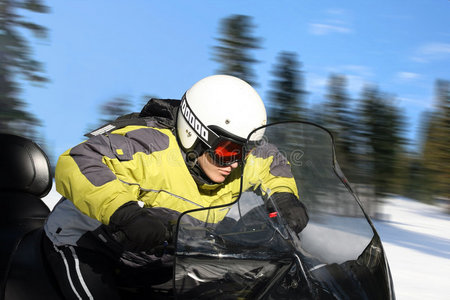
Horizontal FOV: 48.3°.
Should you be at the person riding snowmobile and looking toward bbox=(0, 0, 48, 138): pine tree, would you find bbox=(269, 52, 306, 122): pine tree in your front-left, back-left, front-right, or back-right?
front-right

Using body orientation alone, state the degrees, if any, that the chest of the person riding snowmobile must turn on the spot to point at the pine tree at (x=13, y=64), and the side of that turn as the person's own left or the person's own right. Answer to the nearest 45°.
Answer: approximately 180°

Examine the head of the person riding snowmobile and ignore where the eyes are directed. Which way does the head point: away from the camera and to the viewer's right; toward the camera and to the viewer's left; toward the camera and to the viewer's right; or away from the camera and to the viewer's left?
toward the camera and to the viewer's right

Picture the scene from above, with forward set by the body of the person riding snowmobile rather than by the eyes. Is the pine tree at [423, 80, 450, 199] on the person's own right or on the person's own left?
on the person's own left

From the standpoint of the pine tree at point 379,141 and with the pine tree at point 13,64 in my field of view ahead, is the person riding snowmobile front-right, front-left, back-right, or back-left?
front-left

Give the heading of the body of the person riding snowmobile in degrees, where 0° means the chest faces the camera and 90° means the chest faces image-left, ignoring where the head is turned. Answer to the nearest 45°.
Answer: approximately 315°

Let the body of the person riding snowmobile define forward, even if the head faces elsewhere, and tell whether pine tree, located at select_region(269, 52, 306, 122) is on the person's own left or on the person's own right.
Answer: on the person's own left

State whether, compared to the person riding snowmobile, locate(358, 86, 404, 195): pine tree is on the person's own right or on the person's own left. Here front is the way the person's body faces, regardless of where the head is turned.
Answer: on the person's own left
